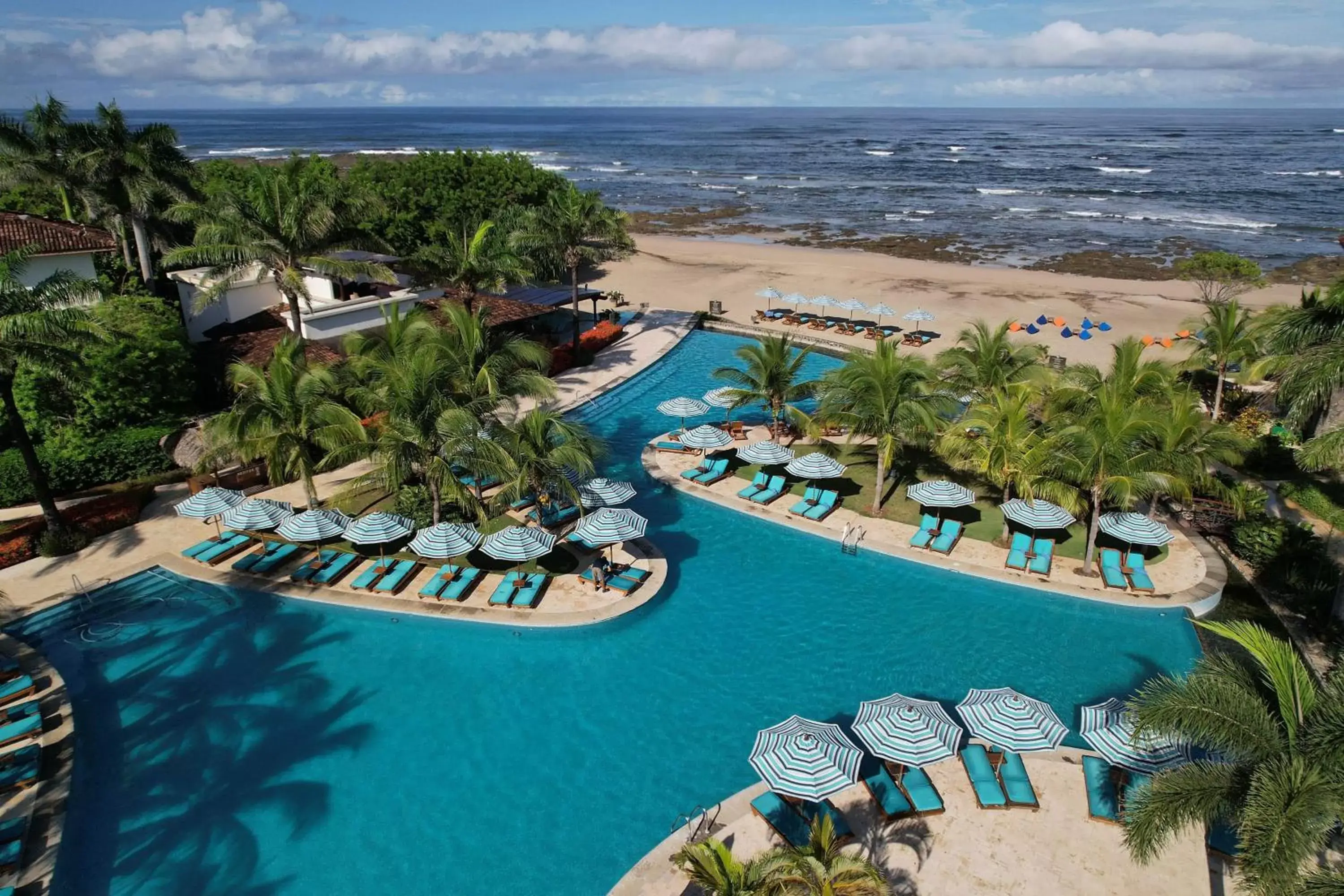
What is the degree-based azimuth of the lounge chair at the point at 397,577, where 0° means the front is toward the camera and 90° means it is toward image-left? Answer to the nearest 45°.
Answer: approximately 45°

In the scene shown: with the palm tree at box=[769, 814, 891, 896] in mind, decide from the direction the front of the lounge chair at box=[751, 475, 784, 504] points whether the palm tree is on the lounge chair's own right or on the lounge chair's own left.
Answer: on the lounge chair's own left

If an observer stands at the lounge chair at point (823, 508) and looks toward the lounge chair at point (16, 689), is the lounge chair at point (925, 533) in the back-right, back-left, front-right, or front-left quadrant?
back-left

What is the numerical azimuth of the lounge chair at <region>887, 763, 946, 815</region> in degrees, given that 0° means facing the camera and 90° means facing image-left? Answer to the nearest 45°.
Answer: approximately 315°

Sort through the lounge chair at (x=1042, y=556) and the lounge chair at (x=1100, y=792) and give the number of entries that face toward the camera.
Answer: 2

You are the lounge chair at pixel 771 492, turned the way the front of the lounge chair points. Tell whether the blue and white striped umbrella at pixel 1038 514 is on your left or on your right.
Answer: on your left

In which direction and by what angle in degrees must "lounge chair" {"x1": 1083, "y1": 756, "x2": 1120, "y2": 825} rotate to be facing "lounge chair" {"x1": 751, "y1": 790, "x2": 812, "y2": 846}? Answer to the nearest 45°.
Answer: approximately 45° to its right

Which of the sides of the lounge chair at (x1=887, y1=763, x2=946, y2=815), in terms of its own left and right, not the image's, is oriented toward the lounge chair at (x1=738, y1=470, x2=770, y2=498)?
back

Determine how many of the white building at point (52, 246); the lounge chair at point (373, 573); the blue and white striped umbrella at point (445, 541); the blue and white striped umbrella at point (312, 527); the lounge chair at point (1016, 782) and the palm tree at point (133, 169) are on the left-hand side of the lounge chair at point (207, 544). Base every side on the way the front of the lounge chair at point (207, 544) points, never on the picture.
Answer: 4

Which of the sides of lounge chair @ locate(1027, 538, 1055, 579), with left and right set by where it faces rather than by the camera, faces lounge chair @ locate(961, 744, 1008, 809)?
front
